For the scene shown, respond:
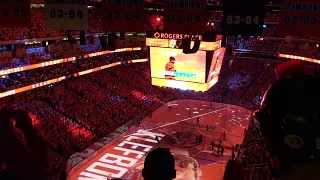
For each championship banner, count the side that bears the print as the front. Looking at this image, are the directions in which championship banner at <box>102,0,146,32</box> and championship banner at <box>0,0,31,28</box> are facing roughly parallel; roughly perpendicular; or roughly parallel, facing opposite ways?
roughly parallel

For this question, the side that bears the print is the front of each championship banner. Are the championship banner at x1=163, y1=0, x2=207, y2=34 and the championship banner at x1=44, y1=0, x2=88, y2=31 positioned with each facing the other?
no

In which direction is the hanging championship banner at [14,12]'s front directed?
toward the camera

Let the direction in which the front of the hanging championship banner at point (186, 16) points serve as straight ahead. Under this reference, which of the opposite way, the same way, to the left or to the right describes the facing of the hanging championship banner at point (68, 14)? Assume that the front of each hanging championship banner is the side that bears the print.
the same way

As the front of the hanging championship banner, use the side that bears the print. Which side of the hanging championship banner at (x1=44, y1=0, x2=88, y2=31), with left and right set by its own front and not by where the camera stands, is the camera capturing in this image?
front

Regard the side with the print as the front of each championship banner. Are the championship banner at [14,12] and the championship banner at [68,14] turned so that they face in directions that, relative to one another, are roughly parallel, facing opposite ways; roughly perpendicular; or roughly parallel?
roughly parallel

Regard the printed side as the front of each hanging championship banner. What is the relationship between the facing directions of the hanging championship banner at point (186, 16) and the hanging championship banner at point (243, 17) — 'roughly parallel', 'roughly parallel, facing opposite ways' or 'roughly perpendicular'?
roughly parallel
